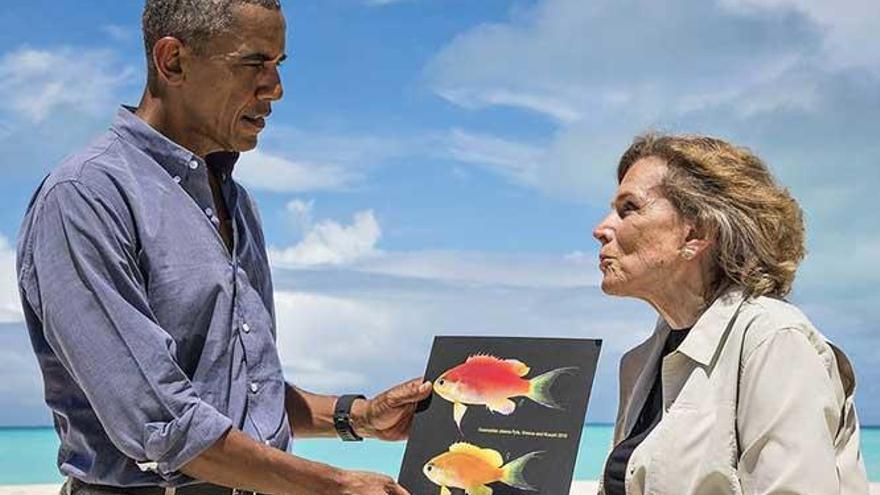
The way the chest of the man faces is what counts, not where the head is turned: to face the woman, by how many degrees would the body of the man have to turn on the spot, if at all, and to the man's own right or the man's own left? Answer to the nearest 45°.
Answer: approximately 45° to the man's own left

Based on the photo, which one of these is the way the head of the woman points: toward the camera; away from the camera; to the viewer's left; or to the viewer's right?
to the viewer's left

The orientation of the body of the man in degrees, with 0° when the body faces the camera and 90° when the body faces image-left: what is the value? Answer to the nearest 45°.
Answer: approximately 315°

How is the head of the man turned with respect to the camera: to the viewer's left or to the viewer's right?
to the viewer's right
